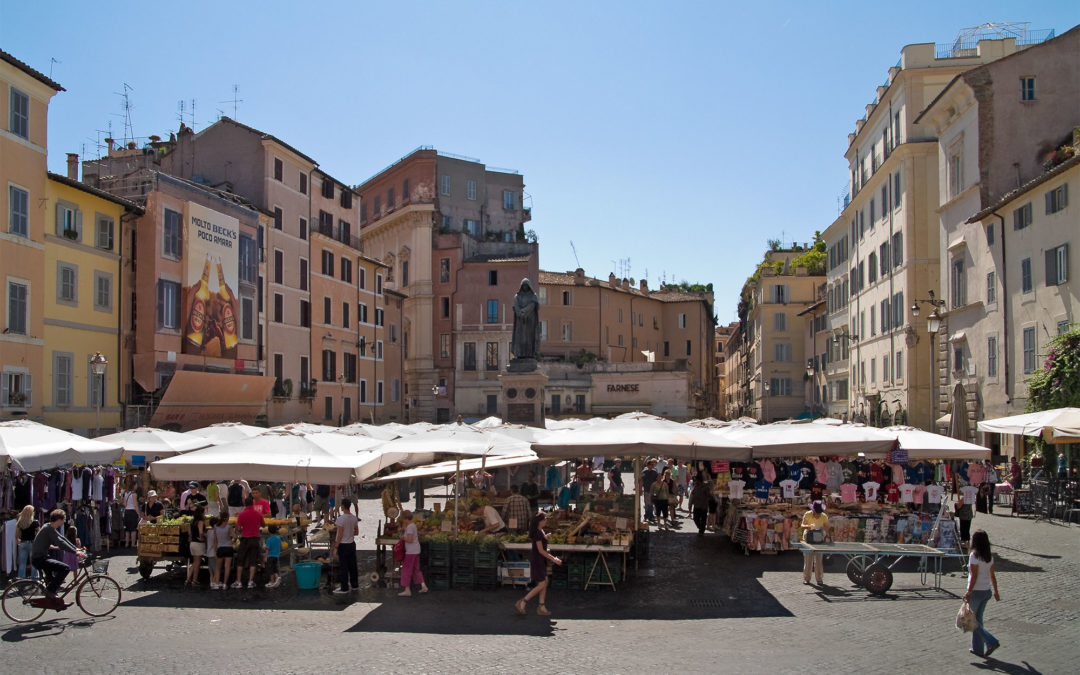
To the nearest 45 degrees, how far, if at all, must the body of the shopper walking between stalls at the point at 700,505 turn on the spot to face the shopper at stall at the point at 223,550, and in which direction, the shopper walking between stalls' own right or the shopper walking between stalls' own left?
approximately 135° to the shopper walking between stalls' own left

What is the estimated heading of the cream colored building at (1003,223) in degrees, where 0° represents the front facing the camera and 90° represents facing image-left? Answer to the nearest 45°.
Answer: approximately 45°

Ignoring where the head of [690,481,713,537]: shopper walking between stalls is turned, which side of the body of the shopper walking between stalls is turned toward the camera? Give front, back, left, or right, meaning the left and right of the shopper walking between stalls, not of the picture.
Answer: back

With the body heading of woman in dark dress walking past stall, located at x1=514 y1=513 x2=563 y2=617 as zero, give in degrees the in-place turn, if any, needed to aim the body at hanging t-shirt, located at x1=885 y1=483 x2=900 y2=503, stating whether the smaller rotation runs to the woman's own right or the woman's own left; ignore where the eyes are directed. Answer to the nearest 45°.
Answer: approximately 45° to the woman's own left

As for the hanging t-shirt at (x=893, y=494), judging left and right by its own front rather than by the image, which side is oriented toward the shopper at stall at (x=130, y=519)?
right

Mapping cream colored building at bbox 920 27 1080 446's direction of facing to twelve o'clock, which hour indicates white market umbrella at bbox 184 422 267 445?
The white market umbrella is roughly at 12 o'clock from the cream colored building.

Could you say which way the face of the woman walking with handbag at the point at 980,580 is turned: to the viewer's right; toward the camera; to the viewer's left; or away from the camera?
away from the camera
